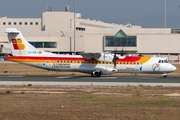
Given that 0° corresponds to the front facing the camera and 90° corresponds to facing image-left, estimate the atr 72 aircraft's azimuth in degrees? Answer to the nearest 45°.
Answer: approximately 270°
